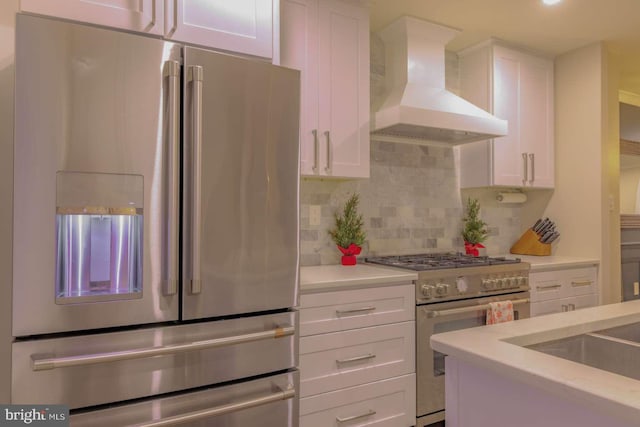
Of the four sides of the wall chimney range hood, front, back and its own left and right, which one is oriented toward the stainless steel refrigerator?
right

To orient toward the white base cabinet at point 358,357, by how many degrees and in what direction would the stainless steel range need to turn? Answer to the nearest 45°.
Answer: approximately 90° to its right

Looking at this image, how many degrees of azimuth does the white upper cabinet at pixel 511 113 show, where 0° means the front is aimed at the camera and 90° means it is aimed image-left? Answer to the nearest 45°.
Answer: approximately 315°

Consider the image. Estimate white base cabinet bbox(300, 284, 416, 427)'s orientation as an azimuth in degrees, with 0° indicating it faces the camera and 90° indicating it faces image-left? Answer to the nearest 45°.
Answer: approximately 315°

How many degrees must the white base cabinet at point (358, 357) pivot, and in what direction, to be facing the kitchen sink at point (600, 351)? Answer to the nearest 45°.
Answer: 0° — it already faces it

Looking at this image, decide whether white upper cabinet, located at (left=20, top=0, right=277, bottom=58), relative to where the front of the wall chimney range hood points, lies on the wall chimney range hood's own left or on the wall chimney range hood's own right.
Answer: on the wall chimney range hood's own right

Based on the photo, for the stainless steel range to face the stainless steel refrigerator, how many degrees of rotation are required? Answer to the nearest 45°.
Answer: approximately 90° to its right

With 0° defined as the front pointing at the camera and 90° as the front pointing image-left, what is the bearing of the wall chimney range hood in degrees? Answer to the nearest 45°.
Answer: approximately 315°

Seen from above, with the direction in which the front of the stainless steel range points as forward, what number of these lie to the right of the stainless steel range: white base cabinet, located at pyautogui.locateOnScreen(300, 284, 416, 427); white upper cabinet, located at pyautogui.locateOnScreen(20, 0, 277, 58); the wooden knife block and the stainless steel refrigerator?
3

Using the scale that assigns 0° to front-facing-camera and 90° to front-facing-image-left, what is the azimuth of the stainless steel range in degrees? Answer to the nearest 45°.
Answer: approximately 315°
